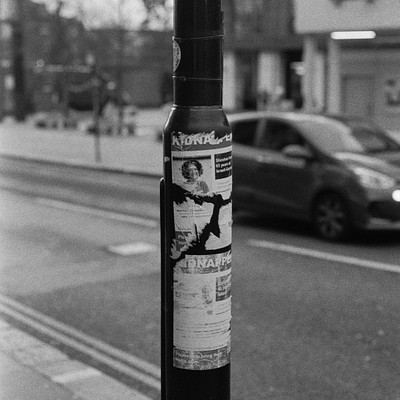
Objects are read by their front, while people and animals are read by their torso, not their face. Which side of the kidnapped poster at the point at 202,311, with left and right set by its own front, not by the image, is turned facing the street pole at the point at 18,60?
back

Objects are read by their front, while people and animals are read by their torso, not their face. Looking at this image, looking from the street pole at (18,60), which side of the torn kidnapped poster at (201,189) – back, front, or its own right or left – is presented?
back

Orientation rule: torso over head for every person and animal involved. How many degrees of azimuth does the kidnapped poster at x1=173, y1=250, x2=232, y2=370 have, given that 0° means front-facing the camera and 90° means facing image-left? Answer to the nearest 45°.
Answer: approximately 0°

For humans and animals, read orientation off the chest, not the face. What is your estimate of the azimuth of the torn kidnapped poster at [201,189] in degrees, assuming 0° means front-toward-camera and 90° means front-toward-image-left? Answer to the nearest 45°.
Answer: approximately 0°

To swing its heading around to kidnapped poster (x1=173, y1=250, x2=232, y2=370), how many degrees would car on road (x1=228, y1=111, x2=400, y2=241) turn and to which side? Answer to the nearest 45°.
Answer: approximately 45° to its right

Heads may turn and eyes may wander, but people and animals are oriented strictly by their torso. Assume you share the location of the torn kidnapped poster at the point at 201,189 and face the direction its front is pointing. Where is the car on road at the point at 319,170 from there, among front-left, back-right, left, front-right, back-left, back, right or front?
back

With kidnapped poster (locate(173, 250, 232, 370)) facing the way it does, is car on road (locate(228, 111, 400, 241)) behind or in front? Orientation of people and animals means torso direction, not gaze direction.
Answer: behind

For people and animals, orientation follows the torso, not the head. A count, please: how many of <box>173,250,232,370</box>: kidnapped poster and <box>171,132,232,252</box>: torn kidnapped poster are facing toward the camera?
2

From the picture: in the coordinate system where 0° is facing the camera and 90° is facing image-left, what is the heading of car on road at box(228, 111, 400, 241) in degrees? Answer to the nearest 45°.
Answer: approximately 315°
